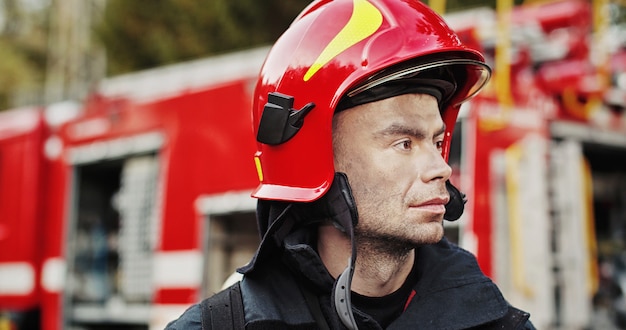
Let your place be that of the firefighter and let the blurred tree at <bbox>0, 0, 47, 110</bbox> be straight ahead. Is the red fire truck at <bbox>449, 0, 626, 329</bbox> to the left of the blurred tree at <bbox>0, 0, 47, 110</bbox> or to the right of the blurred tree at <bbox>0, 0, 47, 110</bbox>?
right

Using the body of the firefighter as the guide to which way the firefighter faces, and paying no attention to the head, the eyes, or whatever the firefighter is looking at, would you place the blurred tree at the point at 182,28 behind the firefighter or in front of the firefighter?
behind

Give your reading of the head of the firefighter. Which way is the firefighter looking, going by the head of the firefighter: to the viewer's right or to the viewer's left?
to the viewer's right

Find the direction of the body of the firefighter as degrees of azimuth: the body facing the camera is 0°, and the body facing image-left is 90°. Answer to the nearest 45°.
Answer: approximately 315°

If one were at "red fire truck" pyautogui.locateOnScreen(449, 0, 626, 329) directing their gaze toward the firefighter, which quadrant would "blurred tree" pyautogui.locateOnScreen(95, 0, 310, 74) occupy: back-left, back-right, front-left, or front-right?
back-right

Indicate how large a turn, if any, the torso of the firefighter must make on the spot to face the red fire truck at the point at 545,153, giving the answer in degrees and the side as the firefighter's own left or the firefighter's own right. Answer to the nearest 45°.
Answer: approximately 90° to the firefighter's own left
